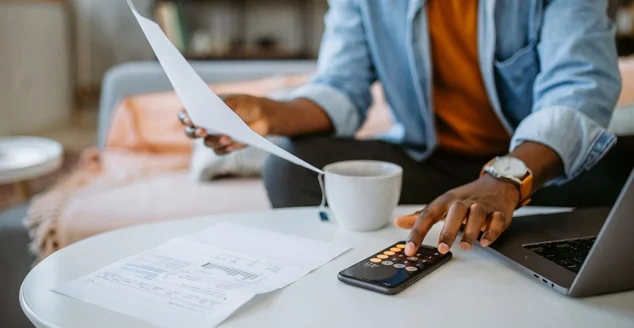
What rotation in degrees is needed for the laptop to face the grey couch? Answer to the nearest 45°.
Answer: approximately 45° to its left

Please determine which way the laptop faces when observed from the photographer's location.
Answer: facing away from the viewer and to the left of the viewer
